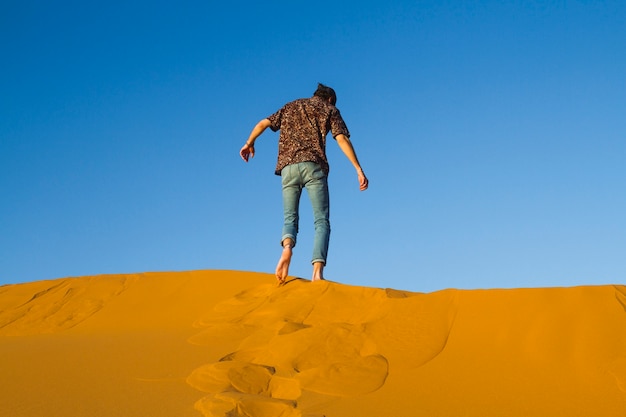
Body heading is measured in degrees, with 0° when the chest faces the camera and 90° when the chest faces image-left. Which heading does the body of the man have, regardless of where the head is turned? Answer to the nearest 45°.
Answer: approximately 180°
